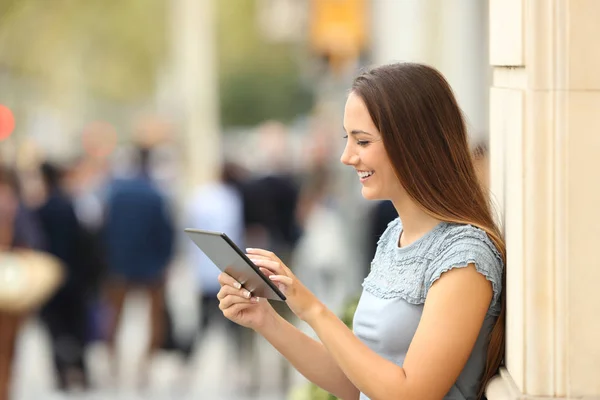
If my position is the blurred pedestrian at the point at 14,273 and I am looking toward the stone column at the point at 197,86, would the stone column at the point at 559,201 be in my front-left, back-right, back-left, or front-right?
back-right

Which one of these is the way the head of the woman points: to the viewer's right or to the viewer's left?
to the viewer's left

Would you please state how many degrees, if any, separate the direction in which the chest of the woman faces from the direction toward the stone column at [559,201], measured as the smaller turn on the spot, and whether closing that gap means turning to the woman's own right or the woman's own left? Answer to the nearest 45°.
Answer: approximately 135° to the woman's own left

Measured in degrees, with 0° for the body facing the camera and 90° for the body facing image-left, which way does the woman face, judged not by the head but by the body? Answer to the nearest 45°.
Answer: approximately 90°
